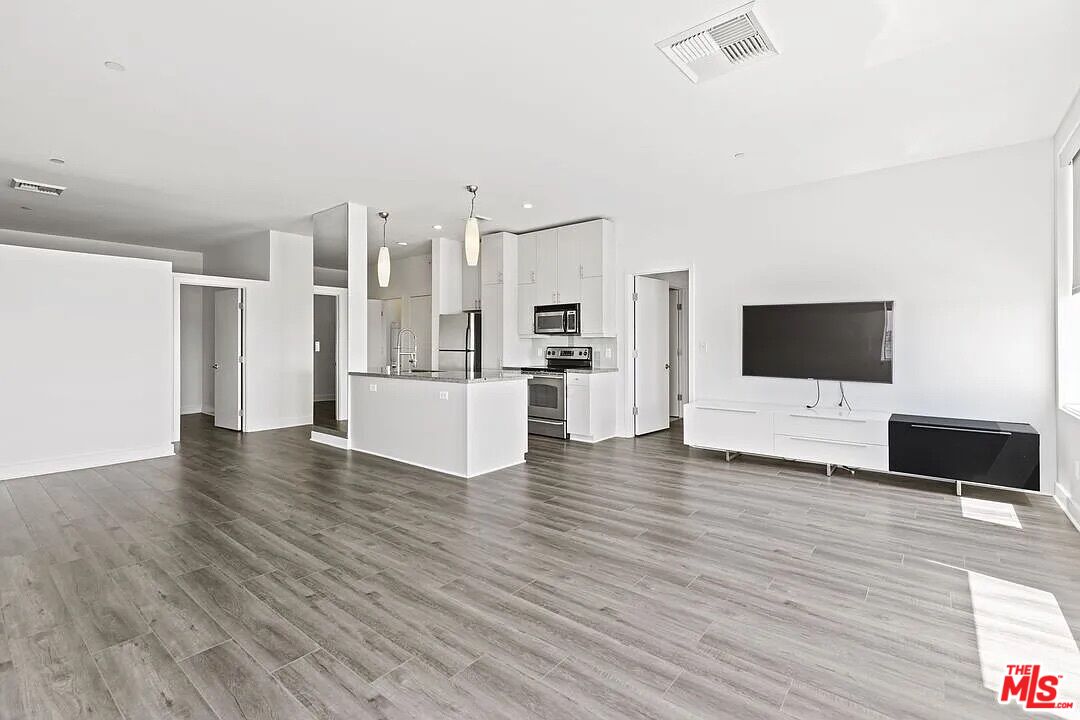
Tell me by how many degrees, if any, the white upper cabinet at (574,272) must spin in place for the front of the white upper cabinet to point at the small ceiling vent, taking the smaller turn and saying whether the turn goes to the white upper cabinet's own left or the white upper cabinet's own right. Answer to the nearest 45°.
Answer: approximately 45° to the white upper cabinet's own right

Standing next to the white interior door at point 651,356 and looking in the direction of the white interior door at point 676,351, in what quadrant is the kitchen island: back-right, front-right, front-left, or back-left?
back-left

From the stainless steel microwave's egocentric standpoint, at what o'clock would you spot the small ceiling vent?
The small ceiling vent is roughly at 1 o'clock from the stainless steel microwave.

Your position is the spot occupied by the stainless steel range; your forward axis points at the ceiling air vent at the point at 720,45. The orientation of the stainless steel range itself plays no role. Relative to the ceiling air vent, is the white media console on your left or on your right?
left

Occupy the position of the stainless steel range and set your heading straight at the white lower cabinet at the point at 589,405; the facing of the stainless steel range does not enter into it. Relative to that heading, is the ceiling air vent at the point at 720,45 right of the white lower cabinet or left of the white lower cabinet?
right

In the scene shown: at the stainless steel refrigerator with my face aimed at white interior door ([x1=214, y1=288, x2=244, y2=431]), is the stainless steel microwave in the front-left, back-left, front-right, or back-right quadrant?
back-left

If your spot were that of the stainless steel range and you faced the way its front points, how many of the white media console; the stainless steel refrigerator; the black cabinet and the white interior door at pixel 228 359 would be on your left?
2

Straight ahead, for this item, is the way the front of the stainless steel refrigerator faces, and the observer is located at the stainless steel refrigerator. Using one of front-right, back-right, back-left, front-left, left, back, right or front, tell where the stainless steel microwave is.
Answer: left

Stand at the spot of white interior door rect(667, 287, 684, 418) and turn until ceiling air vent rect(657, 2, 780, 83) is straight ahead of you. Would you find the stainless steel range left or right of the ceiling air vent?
right

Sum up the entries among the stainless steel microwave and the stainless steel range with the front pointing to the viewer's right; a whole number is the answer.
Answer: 0

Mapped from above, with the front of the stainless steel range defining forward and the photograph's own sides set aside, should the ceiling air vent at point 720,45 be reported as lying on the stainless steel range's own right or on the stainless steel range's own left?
on the stainless steel range's own left

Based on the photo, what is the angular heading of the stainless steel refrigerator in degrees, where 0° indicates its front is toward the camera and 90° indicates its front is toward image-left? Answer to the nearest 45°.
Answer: approximately 45°
